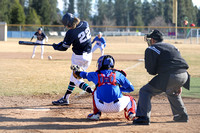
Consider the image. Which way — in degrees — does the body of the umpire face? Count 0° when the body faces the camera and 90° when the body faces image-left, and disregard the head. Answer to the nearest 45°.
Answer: approximately 135°

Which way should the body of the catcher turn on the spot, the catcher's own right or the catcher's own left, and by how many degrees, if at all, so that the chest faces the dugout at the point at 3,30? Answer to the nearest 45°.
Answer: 0° — they already face it

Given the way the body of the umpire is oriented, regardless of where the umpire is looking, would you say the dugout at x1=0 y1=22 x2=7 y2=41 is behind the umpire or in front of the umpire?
in front

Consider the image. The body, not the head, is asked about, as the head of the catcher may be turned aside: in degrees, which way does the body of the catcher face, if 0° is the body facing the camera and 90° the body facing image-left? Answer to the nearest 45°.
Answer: approximately 180°
